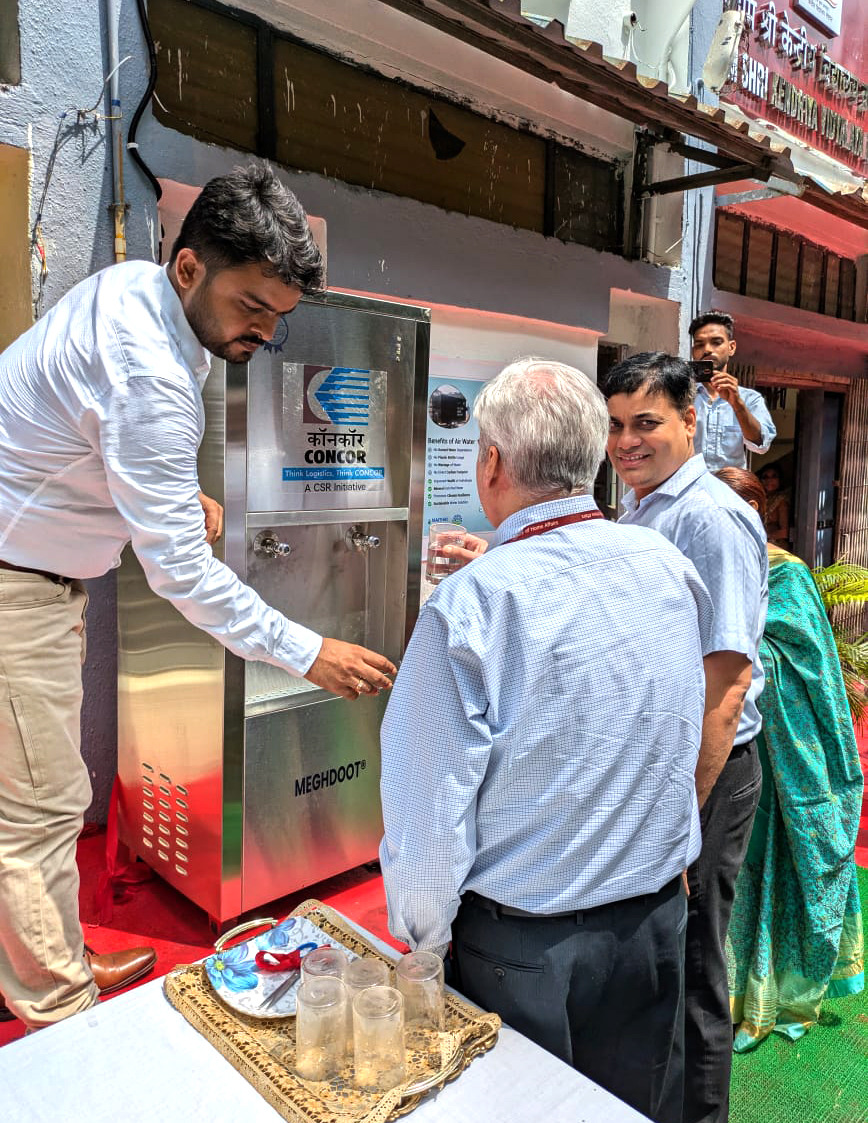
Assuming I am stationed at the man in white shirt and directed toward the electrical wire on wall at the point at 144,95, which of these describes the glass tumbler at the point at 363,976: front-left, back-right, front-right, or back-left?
back-right

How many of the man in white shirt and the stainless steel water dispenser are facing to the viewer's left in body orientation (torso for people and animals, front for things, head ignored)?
0

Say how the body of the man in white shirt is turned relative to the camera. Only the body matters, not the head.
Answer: to the viewer's right

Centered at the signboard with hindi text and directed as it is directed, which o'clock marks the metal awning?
The metal awning is roughly at 2 o'clock from the signboard with hindi text.

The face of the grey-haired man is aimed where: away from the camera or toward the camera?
away from the camera

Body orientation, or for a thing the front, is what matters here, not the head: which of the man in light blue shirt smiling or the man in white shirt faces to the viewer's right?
the man in white shirt
